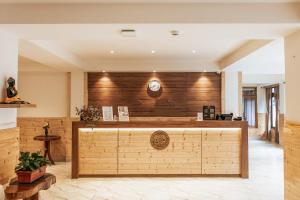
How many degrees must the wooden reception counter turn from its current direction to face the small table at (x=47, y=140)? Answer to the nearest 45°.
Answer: approximately 135° to its right

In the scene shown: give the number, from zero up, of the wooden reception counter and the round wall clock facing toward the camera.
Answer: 2

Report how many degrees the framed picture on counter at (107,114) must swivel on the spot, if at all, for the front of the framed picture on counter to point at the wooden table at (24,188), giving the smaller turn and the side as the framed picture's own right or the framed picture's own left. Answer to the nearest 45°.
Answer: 0° — it already faces it

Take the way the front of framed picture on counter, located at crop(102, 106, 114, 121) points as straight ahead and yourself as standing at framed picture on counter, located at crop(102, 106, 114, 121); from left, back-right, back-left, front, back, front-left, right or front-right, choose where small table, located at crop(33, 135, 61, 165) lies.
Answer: back-right

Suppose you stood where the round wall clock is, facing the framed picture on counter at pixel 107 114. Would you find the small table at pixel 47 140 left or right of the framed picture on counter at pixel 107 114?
right

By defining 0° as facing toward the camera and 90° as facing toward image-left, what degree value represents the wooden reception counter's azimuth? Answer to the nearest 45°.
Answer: approximately 0°

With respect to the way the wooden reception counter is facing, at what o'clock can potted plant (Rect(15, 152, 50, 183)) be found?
The potted plant is roughly at 1 o'clock from the wooden reception counter.

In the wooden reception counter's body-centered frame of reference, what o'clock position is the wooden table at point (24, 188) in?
The wooden table is roughly at 1 o'clock from the wooden reception counter.

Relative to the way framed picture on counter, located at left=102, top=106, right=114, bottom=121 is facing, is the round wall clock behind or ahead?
behind
